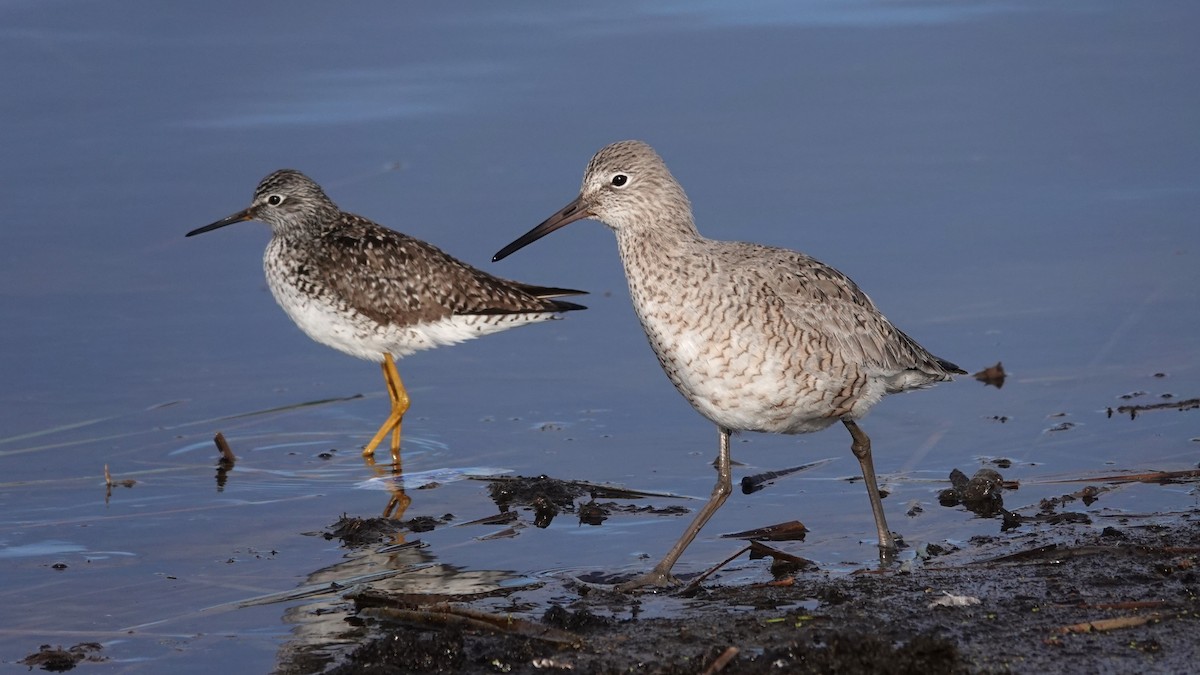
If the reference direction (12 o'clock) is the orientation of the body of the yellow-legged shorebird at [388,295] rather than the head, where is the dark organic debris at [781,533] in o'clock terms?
The dark organic debris is roughly at 8 o'clock from the yellow-legged shorebird.

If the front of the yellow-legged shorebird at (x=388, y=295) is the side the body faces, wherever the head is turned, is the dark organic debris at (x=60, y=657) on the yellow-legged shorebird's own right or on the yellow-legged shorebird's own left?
on the yellow-legged shorebird's own left

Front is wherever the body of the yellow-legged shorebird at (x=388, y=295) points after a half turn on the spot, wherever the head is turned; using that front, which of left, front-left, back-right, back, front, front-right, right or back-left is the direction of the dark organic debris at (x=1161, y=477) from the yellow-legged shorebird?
front-right

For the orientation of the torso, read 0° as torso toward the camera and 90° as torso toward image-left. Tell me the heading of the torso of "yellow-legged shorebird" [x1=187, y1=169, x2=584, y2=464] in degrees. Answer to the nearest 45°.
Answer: approximately 90°

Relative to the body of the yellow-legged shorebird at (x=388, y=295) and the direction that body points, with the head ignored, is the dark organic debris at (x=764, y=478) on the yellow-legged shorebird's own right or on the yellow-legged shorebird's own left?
on the yellow-legged shorebird's own left

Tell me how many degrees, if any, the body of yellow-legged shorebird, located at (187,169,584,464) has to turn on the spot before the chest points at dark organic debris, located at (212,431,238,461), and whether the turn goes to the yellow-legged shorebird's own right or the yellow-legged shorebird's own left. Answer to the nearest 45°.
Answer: approximately 45° to the yellow-legged shorebird's own left

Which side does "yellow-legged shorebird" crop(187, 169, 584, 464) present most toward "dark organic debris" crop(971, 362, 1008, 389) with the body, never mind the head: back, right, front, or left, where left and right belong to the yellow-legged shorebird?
back

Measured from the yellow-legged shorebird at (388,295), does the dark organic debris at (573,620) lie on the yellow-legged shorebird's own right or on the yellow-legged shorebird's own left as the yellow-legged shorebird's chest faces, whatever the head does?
on the yellow-legged shorebird's own left

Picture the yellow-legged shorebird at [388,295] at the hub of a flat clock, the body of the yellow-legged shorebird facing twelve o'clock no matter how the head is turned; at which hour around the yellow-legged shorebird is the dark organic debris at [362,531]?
The dark organic debris is roughly at 9 o'clock from the yellow-legged shorebird.

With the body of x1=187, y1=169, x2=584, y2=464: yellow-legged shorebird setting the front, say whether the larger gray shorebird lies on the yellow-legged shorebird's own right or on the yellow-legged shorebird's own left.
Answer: on the yellow-legged shorebird's own left

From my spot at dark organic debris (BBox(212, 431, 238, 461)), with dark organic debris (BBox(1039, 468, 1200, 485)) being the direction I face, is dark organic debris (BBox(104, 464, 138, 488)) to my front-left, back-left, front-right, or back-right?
back-right
